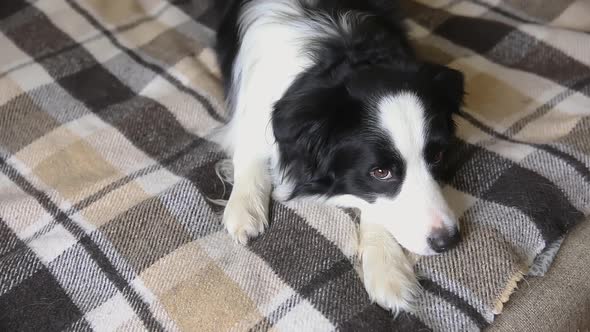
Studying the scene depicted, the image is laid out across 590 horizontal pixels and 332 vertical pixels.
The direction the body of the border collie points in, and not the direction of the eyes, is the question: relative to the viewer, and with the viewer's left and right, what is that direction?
facing the viewer and to the right of the viewer
